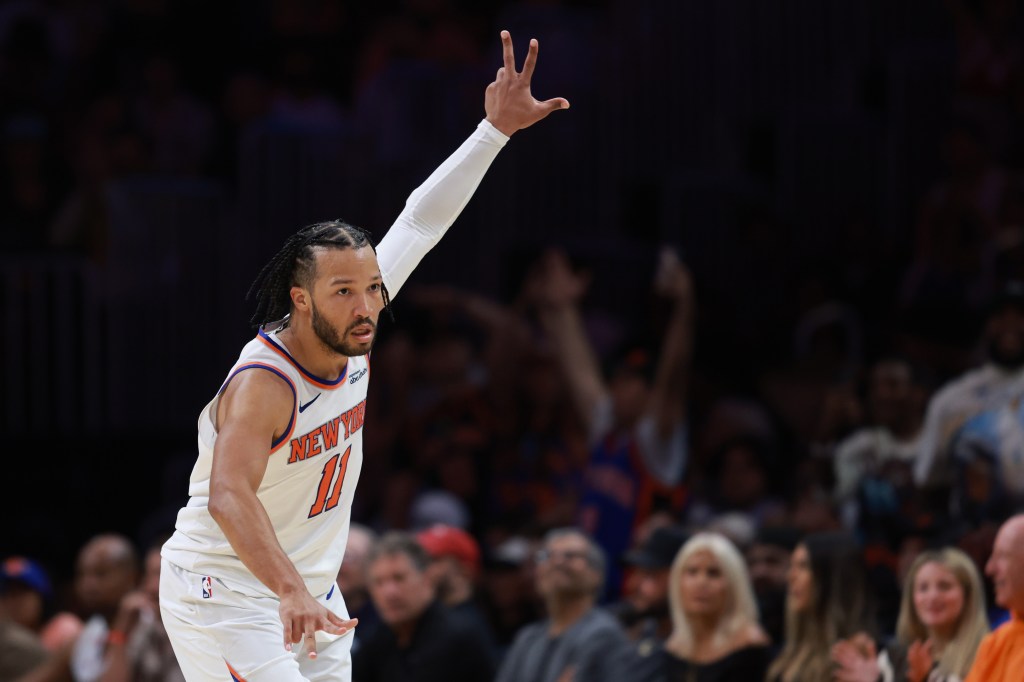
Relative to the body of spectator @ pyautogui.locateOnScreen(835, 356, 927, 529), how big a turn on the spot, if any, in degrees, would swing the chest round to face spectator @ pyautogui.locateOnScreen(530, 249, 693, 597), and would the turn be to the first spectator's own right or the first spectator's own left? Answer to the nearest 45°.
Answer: approximately 90° to the first spectator's own right

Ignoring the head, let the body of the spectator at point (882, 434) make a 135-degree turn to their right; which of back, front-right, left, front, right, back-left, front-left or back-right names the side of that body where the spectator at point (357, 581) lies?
front-left

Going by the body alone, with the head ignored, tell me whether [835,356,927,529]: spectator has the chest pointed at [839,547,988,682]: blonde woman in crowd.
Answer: yes

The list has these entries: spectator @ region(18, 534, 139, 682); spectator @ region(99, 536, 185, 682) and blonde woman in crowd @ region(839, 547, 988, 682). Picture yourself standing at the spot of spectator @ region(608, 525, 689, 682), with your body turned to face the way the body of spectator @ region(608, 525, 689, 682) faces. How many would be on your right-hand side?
2

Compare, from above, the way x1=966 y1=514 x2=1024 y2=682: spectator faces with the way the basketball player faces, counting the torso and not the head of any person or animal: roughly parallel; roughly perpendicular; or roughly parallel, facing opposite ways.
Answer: roughly perpendicular

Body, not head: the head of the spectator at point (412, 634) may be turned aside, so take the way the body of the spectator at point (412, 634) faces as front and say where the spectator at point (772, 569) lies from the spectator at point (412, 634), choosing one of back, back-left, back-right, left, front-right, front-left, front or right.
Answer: back-left

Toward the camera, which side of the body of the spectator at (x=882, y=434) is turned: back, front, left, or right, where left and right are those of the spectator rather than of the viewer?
front

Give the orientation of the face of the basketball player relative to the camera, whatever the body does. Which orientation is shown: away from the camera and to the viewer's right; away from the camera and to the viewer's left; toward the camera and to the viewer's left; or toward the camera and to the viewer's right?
toward the camera and to the viewer's right

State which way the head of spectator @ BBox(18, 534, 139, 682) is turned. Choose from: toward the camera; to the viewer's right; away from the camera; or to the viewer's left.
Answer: toward the camera

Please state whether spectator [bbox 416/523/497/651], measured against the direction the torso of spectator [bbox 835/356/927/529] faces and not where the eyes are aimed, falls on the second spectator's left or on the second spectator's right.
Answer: on the second spectator's right

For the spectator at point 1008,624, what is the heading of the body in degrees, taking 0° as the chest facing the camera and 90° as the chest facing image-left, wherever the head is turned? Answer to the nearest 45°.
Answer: approximately 45°

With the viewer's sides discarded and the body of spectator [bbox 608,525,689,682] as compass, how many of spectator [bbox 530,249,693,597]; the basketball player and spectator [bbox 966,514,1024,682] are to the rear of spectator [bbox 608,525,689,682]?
1

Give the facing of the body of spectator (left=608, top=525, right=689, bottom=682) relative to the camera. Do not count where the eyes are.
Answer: toward the camera

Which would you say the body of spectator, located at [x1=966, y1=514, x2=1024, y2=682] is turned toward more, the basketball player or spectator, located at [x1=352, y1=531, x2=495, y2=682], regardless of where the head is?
the basketball player

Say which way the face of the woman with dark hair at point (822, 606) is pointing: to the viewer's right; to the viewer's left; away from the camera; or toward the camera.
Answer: to the viewer's left

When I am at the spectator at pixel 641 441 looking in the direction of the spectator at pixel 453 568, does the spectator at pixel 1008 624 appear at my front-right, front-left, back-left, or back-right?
front-left

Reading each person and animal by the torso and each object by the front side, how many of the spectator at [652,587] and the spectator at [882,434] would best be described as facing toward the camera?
2

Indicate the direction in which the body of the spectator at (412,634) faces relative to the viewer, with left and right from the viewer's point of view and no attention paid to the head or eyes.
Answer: facing the viewer and to the left of the viewer

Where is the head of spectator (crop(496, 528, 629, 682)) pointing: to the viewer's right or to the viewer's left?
to the viewer's left
